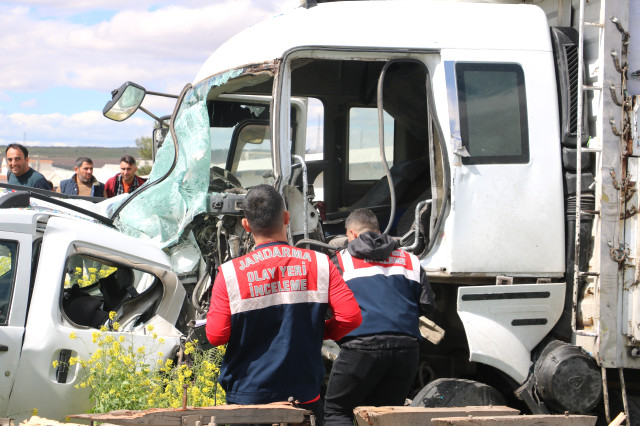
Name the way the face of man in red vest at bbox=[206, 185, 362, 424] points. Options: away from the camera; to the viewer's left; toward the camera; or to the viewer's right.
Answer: away from the camera

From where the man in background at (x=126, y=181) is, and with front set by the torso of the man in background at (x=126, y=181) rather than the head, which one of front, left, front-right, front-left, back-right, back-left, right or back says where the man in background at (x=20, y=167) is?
front-right

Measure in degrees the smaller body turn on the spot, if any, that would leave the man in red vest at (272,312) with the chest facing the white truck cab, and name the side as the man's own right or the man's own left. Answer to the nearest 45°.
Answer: approximately 45° to the man's own right

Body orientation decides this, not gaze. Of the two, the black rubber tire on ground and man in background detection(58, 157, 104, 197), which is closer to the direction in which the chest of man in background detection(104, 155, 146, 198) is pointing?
the black rubber tire on ground

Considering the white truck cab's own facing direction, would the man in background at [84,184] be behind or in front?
in front

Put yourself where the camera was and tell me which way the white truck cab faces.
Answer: facing to the left of the viewer

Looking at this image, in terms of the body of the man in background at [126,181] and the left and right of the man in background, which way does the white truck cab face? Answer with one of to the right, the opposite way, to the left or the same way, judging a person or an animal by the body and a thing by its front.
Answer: to the right

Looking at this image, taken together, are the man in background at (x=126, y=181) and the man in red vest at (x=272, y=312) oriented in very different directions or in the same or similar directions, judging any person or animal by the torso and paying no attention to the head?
very different directions

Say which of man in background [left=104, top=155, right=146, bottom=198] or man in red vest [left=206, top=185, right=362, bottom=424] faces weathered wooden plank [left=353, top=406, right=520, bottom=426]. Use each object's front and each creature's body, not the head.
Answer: the man in background

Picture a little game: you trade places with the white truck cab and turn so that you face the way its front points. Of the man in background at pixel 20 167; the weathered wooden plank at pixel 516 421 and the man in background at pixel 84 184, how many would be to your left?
1

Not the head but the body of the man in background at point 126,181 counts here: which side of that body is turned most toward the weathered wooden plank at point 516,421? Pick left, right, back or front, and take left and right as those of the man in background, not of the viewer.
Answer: front

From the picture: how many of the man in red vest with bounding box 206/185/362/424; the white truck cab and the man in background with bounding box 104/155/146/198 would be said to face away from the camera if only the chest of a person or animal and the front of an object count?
1

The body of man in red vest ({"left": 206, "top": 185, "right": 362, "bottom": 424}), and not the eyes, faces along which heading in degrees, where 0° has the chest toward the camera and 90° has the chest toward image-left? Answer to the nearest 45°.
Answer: approximately 180°

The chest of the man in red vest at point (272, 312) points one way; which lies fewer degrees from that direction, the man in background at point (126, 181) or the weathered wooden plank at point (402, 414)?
the man in background

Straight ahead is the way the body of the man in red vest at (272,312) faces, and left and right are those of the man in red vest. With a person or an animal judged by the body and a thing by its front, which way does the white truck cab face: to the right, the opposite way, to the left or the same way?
to the left

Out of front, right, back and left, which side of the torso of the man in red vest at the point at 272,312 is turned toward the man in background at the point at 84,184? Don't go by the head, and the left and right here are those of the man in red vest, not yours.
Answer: front

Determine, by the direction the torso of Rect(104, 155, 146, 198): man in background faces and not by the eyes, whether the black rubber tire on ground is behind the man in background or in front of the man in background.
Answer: in front
